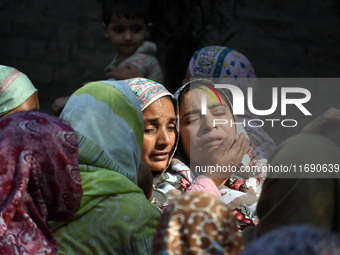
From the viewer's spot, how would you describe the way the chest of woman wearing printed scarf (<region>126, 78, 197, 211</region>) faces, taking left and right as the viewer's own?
facing the viewer and to the right of the viewer

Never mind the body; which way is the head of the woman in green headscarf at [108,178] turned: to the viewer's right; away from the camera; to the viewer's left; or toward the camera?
away from the camera

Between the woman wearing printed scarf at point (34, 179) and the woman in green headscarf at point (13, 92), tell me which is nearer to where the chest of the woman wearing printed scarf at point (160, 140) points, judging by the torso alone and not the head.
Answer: the woman wearing printed scarf

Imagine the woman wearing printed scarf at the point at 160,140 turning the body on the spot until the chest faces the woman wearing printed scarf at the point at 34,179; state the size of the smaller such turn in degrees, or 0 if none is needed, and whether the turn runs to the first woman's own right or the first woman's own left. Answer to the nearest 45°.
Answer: approximately 45° to the first woman's own right

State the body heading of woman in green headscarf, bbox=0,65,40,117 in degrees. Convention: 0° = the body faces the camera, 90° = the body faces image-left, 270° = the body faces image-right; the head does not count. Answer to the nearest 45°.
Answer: approximately 270°

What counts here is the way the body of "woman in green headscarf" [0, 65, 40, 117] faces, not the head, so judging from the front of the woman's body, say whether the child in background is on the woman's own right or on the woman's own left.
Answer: on the woman's own left

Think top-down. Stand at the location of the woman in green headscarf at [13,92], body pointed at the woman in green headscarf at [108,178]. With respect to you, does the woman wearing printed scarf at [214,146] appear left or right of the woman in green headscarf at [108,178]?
left

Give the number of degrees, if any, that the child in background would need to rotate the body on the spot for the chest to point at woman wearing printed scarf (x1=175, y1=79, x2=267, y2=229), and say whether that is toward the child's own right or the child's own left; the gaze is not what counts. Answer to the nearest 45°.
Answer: approximately 45° to the child's own left

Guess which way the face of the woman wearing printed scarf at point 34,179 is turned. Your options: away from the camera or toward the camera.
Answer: away from the camera

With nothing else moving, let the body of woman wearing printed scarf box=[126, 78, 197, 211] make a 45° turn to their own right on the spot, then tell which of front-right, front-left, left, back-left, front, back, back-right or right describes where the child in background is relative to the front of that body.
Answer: back

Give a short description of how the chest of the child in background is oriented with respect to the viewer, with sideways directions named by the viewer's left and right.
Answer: facing the viewer and to the left of the viewer
